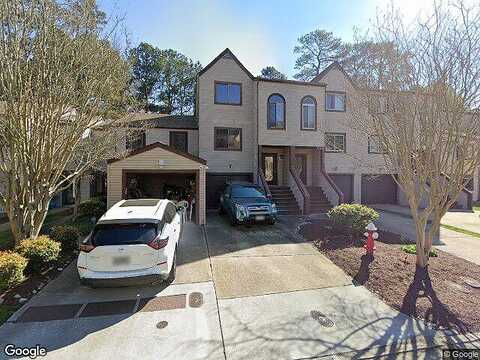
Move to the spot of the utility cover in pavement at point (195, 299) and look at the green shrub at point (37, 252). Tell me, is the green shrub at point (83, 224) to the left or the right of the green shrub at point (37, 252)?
right

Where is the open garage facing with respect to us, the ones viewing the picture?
facing the viewer

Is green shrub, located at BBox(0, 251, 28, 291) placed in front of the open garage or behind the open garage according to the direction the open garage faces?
in front

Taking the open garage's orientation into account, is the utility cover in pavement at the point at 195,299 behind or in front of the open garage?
in front

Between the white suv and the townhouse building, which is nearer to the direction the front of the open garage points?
the white suv

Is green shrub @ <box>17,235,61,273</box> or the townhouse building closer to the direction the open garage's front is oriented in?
the green shrub

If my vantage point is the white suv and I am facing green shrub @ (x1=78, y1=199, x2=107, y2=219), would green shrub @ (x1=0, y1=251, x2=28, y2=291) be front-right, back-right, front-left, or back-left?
front-left

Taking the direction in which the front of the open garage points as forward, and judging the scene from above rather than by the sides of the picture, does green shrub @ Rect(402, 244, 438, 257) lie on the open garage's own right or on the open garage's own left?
on the open garage's own left

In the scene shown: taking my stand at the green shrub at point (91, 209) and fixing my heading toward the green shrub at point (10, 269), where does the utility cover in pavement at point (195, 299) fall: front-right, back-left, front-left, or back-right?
front-left

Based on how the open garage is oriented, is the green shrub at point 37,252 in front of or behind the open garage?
in front
